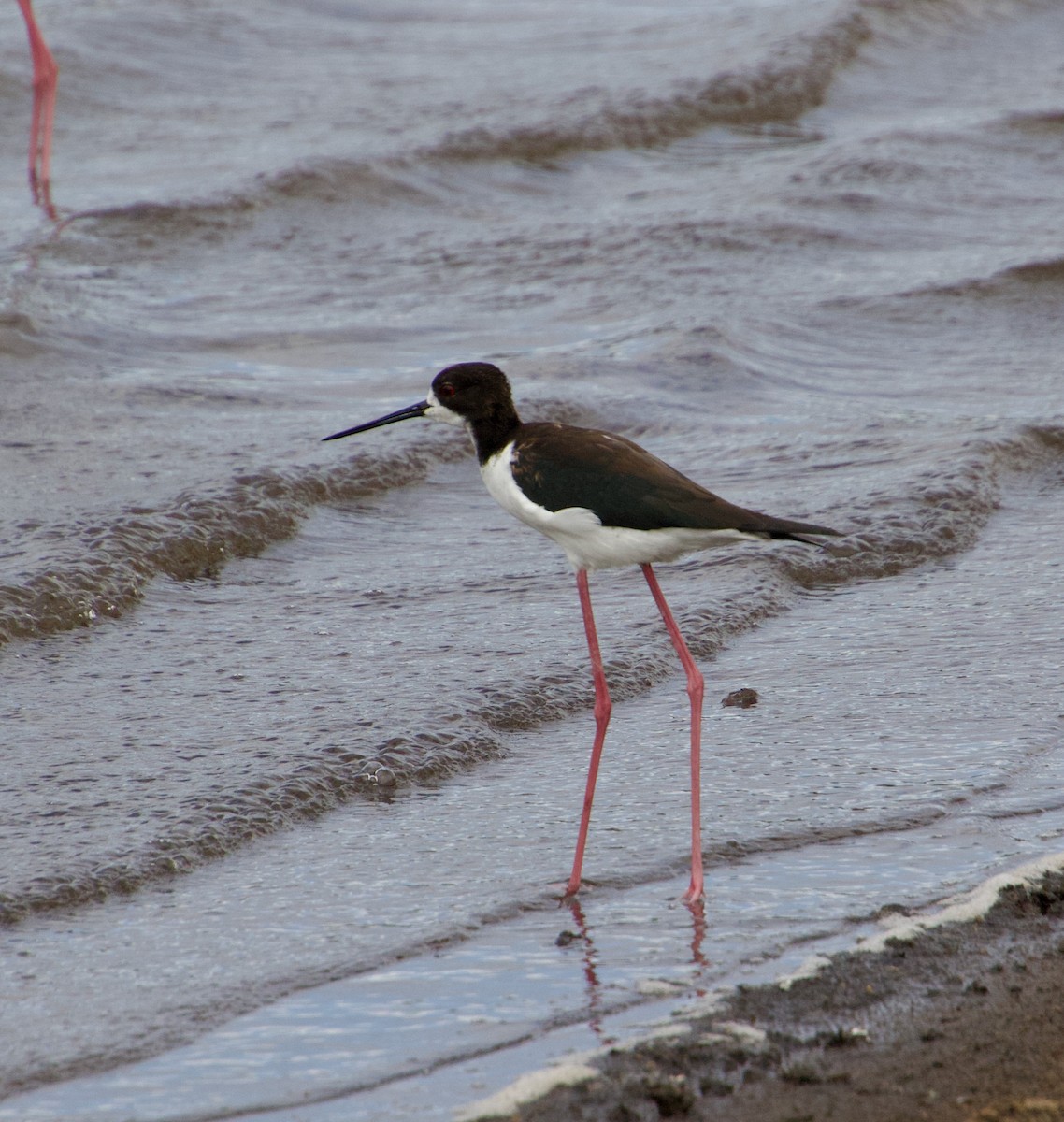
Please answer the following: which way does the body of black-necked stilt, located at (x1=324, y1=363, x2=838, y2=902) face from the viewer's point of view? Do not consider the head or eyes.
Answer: to the viewer's left
